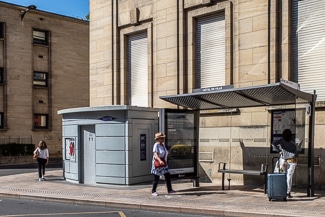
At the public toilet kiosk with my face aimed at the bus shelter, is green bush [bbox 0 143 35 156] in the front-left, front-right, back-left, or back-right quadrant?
back-left

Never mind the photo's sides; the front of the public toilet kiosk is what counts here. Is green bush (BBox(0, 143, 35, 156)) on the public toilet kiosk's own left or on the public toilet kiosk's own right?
on the public toilet kiosk's own right

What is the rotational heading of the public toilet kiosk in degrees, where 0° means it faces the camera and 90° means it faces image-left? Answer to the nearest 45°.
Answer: approximately 45°

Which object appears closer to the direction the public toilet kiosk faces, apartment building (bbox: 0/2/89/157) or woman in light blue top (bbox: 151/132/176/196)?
the woman in light blue top

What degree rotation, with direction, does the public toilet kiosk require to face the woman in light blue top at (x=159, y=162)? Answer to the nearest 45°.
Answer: approximately 45° to its left
